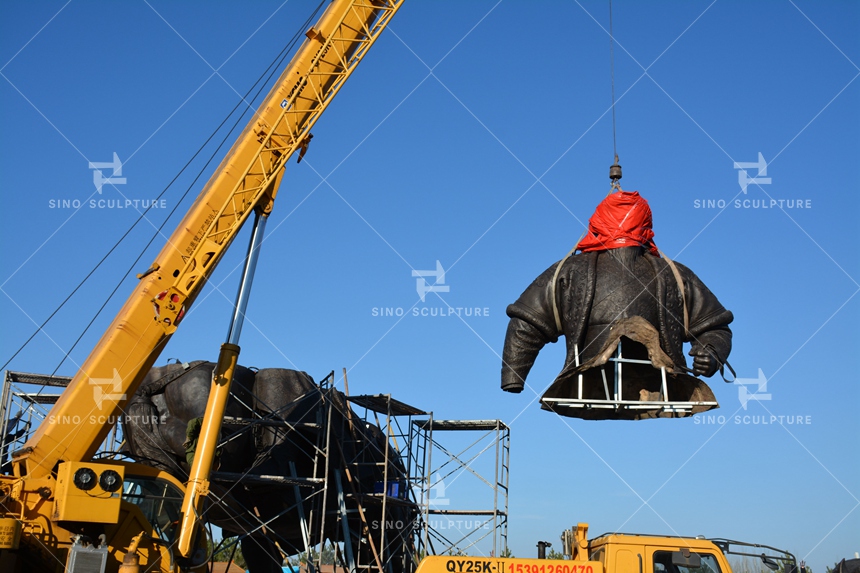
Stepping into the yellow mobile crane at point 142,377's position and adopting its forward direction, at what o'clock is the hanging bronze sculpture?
The hanging bronze sculpture is roughly at 1 o'clock from the yellow mobile crane.

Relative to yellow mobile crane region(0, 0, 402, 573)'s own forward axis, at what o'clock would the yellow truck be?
The yellow truck is roughly at 1 o'clock from the yellow mobile crane.

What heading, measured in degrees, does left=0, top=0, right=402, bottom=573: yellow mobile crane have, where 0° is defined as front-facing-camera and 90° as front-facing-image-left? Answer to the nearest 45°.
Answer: approximately 270°

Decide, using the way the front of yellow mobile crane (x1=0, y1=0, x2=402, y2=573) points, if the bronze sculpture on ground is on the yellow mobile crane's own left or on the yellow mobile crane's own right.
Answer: on the yellow mobile crane's own left

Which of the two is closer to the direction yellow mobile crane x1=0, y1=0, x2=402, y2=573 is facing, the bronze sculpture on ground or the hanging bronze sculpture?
the hanging bronze sculpture
